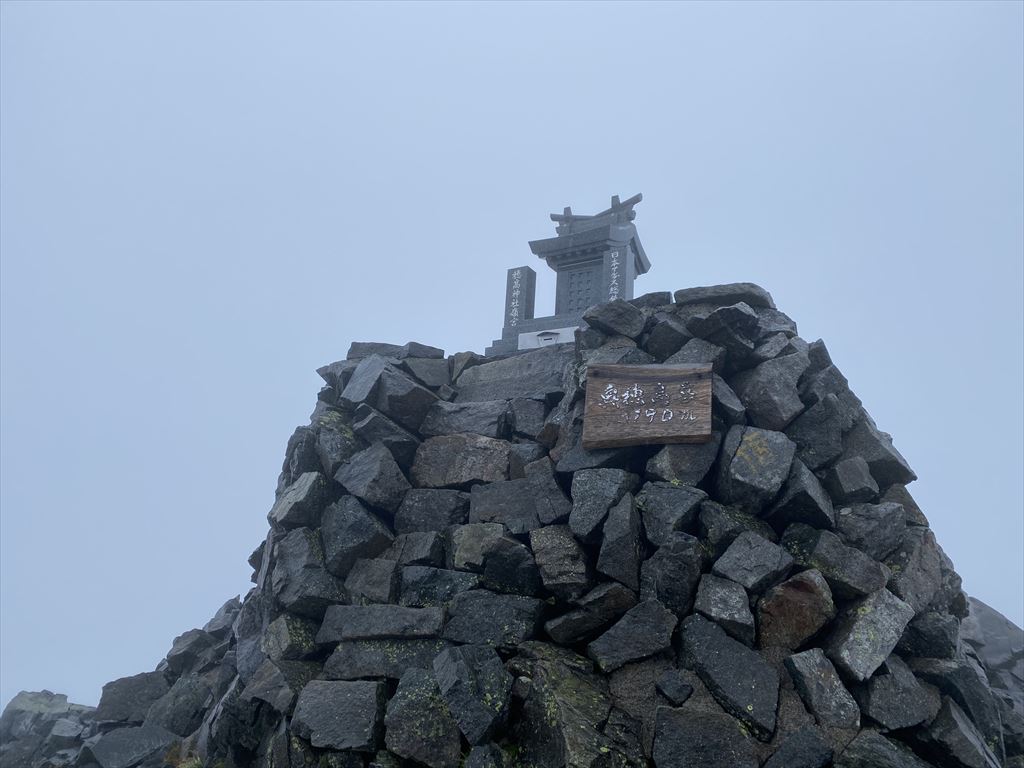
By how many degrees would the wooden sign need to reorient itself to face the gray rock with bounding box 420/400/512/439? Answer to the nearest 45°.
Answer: approximately 135° to its right

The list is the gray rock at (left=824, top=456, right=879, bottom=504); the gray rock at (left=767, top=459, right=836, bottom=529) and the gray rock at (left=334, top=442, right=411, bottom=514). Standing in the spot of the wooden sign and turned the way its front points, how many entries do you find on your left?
2

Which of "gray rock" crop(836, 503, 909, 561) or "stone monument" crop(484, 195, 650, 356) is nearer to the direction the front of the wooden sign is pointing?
the gray rock

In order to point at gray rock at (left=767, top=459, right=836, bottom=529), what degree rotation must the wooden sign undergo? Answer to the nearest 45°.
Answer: approximately 90° to its left

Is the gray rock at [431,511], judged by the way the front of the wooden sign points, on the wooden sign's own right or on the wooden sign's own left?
on the wooden sign's own right

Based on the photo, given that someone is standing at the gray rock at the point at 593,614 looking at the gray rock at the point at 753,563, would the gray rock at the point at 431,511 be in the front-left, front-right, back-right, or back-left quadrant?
back-left

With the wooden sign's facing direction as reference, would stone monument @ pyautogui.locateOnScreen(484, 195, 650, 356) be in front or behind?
behind

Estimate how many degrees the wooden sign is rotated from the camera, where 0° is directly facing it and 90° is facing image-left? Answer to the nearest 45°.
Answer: approximately 0°

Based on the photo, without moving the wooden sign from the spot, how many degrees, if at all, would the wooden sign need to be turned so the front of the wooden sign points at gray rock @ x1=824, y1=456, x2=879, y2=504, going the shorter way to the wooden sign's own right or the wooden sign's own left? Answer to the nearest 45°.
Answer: approximately 90° to the wooden sign's own left

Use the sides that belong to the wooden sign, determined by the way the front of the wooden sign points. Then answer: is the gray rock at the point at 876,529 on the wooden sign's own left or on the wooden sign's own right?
on the wooden sign's own left
